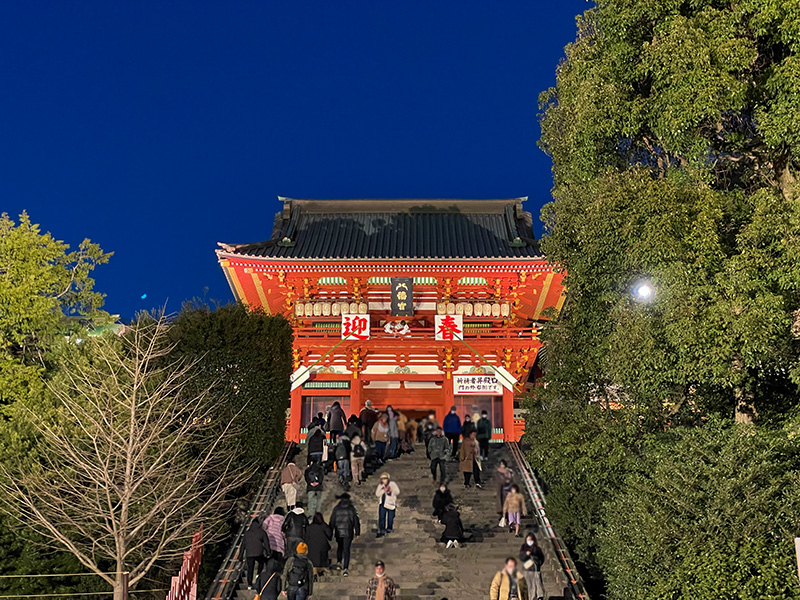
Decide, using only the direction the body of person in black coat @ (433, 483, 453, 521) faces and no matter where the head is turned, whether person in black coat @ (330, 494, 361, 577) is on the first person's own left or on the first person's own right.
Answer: on the first person's own right

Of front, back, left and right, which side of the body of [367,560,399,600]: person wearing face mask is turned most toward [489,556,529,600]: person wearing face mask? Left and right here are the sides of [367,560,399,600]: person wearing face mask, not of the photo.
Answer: left

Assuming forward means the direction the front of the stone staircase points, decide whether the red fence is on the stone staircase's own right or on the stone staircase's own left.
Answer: on the stone staircase's own right

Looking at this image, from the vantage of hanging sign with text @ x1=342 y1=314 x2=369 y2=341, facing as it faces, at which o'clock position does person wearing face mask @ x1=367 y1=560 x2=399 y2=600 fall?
The person wearing face mask is roughly at 12 o'clock from the hanging sign with text.

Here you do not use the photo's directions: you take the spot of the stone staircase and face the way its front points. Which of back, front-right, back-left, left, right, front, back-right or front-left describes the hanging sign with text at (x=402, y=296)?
back
